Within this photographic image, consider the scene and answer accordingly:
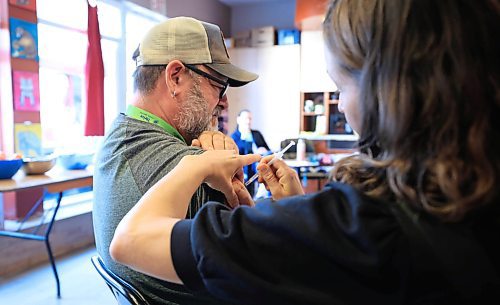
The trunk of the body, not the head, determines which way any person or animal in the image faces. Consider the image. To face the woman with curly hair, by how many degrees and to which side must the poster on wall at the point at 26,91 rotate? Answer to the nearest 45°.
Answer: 0° — it already faces them

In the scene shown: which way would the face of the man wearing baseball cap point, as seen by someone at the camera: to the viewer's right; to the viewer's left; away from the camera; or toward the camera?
to the viewer's right

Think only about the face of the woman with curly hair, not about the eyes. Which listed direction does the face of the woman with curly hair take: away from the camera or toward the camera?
away from the camera

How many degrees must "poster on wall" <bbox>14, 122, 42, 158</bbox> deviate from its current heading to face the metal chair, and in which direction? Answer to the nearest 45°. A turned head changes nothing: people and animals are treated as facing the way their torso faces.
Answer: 0° — it already faces it

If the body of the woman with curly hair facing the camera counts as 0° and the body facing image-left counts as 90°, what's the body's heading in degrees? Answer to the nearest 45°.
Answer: approximately 135°

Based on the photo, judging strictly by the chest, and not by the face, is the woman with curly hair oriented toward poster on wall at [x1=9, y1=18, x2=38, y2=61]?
yes

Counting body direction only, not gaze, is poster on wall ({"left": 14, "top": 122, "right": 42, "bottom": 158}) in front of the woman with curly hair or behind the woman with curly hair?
in front

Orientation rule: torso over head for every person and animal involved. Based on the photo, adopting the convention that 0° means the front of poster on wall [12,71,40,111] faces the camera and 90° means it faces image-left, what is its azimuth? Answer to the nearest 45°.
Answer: approximately 0°

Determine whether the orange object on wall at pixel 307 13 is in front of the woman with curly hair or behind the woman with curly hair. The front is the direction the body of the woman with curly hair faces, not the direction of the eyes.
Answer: in front
